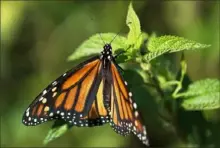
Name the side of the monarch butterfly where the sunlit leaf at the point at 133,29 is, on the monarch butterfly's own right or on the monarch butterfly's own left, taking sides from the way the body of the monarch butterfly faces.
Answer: on the monarch butterfly's own right

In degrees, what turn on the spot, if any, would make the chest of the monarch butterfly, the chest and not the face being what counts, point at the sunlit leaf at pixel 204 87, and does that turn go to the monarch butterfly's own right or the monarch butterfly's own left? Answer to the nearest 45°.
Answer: approximately 90° to the monarch butterfly's own right

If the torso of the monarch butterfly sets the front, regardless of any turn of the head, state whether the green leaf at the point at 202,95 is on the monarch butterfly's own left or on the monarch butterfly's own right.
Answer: on the monarch butterfly's own right

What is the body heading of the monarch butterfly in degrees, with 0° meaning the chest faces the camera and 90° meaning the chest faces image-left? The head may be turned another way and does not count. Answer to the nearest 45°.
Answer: approximately 180°
